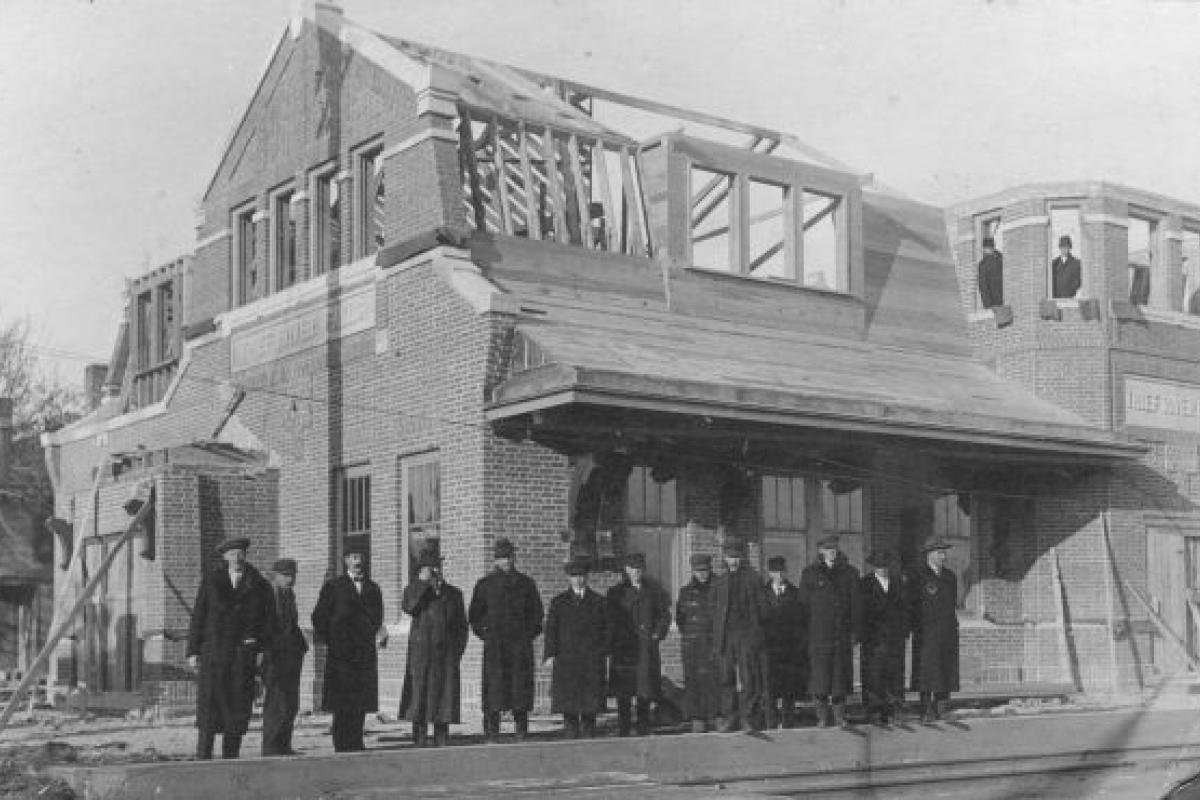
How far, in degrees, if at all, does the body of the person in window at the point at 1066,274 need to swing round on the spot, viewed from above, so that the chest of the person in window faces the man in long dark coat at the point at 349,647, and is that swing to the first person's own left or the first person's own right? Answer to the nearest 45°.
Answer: approximately 45° to the first person's own right

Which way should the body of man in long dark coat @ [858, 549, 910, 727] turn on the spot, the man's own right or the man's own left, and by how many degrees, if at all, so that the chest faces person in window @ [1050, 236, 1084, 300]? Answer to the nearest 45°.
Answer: approximately 180°

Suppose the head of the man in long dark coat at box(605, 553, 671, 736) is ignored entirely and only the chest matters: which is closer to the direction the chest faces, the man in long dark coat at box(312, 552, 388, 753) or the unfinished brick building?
the man in long dark coat

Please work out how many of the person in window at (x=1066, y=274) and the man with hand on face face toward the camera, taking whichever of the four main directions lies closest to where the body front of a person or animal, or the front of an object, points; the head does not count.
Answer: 2

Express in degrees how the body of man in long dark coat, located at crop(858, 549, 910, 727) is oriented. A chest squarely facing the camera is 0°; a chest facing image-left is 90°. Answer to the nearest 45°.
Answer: approximately 0°

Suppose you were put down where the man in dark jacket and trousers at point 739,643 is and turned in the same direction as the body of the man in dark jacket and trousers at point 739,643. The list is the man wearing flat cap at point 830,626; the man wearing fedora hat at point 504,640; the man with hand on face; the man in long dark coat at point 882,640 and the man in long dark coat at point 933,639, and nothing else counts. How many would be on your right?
2
